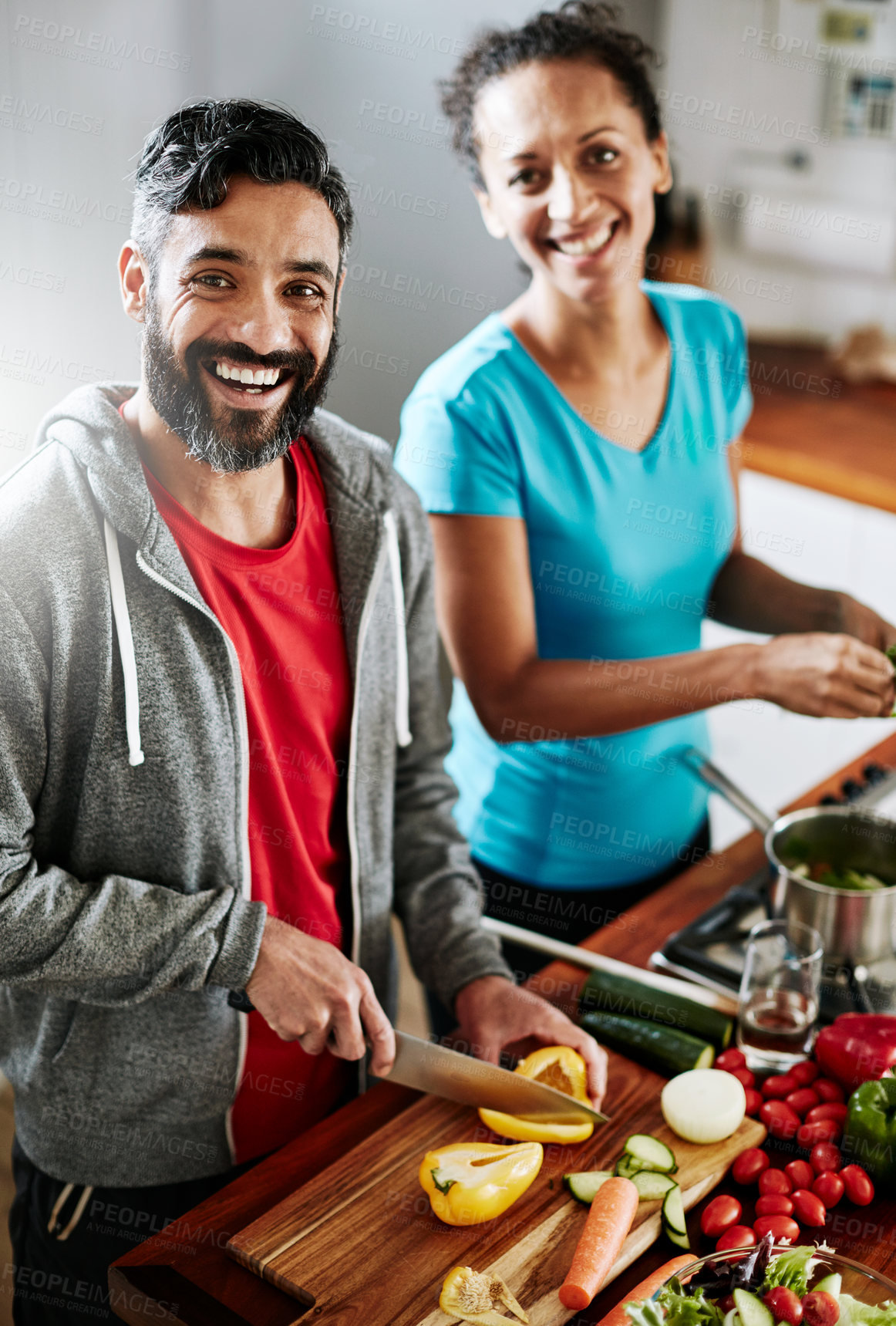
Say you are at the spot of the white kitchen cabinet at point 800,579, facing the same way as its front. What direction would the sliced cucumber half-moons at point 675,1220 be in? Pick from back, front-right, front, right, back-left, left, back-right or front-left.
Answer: front-left

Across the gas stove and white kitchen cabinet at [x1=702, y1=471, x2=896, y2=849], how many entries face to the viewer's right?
0

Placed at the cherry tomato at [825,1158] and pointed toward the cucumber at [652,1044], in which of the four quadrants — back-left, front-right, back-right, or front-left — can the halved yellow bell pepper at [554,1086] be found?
front-left

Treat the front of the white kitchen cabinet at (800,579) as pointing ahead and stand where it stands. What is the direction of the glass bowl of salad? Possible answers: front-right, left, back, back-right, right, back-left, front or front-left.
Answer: front-left

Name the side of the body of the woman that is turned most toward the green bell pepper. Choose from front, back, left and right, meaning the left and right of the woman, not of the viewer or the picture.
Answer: front

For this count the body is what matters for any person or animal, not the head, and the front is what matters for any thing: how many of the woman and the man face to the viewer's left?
0

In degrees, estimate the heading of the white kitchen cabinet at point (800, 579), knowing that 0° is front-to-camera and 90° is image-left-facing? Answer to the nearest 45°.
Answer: approximately 45°

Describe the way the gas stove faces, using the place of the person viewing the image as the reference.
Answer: facing away from the viewer and to the left of the viewer

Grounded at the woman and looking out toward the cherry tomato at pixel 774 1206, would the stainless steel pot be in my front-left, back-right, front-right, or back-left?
front-left

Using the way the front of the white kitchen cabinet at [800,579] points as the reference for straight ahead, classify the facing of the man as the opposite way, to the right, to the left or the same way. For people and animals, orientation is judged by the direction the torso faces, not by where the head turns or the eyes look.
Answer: to the left
